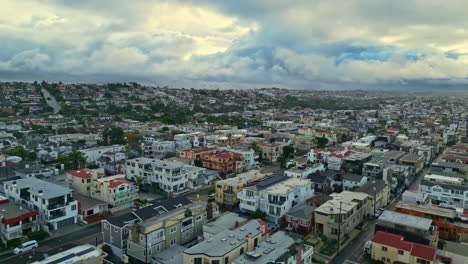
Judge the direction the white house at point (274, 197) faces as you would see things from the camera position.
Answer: facing the viewer and to the left of the viewer

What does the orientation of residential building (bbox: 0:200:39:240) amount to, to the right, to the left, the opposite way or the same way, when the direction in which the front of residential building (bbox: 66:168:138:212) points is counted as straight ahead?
the same way

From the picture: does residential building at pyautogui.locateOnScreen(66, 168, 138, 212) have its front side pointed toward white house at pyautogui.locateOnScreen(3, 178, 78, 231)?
no

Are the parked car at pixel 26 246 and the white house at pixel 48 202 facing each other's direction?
no

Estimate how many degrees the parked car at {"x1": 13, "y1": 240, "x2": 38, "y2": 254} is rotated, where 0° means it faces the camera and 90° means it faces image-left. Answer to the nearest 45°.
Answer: approximately 45°

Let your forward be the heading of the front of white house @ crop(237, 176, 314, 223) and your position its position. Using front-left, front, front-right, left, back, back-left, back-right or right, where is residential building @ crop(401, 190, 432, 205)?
back-left

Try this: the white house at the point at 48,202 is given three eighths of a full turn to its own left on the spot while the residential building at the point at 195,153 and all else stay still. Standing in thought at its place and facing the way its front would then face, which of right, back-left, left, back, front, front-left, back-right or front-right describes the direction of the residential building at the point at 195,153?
front-right

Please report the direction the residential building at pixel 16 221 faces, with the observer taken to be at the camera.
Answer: facing the viewer and to the right of the viewer

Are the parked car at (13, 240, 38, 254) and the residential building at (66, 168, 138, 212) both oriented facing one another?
no

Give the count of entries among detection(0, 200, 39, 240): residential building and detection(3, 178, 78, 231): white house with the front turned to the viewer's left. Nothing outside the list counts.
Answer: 0
